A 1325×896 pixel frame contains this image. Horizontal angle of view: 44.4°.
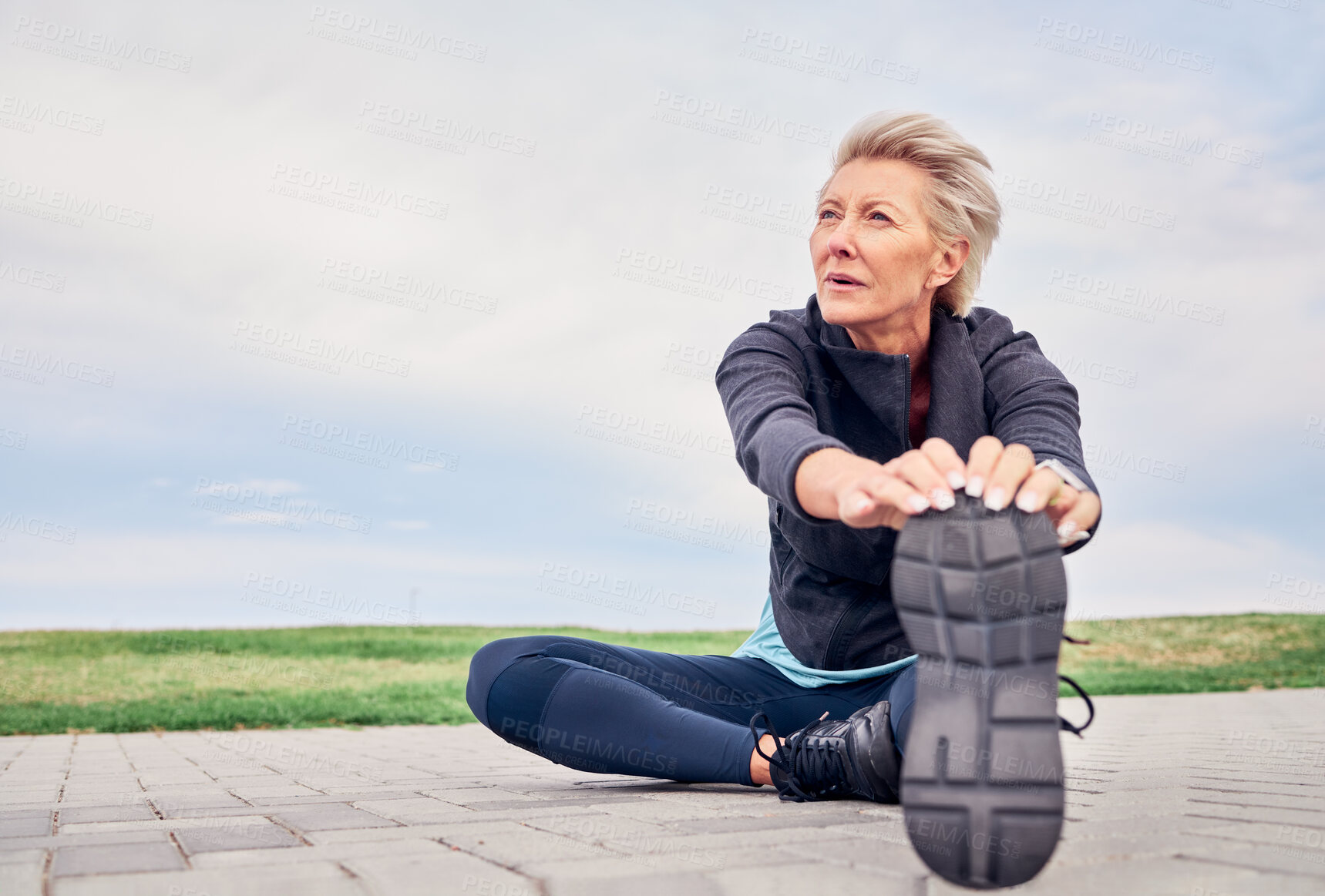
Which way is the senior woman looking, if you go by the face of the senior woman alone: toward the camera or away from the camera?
toward the camera

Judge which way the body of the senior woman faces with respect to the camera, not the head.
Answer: toward the camera
